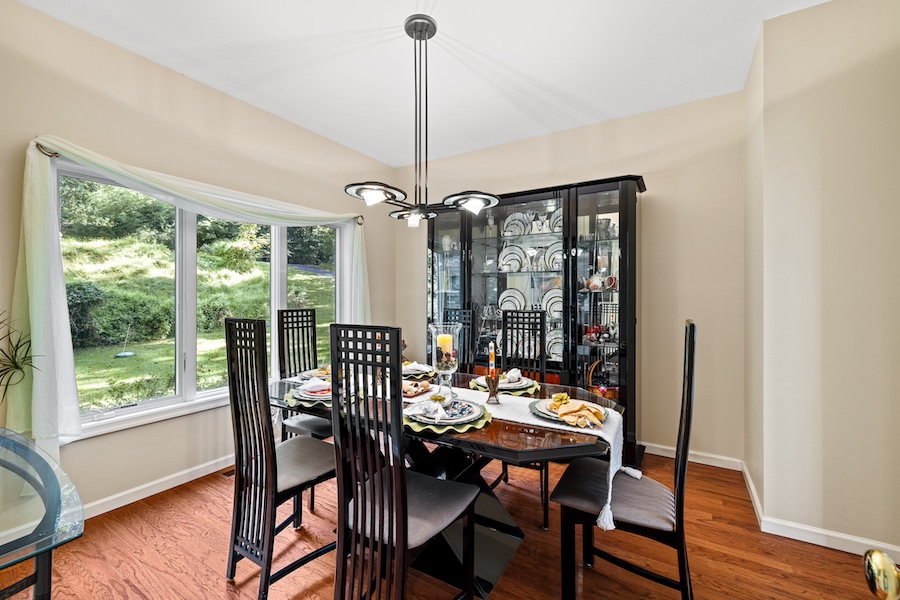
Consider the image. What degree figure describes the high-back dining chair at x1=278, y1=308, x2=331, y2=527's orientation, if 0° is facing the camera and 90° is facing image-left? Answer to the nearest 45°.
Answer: approximately 315°

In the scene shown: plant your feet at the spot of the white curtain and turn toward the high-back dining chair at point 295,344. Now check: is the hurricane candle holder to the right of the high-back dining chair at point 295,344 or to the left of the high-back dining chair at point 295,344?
right

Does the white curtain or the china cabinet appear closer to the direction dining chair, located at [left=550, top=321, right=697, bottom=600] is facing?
the white curtain

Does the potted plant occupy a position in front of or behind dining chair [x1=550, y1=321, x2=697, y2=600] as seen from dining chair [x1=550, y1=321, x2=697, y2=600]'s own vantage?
in front

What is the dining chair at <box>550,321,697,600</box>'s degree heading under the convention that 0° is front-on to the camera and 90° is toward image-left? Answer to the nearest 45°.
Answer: approximately 90°

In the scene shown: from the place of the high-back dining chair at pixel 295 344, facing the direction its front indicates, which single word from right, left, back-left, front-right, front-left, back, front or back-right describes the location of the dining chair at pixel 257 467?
front-right

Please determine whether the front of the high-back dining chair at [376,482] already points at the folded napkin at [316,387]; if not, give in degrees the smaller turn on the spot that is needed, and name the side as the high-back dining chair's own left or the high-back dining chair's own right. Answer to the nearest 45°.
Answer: approximately 90° to the high-back dining chair's own left

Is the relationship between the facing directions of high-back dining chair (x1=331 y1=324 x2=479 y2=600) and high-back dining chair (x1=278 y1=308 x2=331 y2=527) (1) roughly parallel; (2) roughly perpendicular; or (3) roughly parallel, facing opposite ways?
roughly perpendicular

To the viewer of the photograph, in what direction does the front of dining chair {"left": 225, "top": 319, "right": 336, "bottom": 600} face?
facing away from the viewer and to the right of the viewer

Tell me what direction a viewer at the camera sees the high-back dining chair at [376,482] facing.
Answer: facing away from the viewer and to the right of the viewer

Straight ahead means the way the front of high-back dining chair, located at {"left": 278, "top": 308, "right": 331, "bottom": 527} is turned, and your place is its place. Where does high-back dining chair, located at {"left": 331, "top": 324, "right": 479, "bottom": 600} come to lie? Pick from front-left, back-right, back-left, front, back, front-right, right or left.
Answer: front-right

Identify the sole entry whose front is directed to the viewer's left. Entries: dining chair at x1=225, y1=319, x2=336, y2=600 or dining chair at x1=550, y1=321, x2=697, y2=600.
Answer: dining chair at x1=550, y1=321, x2=697, y2=600
